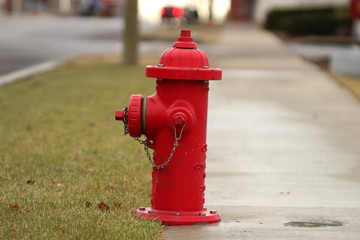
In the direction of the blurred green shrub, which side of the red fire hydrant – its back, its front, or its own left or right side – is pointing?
right

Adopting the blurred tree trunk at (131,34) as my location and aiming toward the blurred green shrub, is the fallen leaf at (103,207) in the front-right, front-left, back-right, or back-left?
back-right

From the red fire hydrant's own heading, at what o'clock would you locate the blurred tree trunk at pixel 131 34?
The blurred tree trunk is roughly at 3 o'clock from the red fire hydrant.

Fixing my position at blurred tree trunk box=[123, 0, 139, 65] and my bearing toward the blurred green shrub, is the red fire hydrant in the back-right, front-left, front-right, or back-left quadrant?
back-right

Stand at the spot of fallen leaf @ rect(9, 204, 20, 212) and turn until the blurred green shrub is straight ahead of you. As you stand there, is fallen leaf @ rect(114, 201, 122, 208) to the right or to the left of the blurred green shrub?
right

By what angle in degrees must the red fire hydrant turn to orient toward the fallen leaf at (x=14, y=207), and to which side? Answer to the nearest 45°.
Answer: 0° — it already faces it

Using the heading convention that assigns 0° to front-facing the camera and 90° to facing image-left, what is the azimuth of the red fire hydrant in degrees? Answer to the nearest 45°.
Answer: approximately 90°
